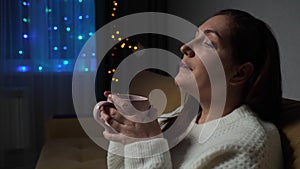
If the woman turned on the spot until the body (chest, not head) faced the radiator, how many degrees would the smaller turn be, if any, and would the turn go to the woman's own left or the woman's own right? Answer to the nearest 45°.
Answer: approximately 45° to the woman's own right

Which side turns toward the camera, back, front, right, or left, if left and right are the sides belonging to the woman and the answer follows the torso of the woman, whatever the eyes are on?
left
